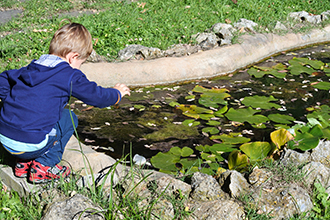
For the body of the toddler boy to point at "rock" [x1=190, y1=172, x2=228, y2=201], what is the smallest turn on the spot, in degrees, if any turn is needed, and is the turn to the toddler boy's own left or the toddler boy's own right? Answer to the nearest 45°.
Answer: approximately 90° to the toddler boy's own right

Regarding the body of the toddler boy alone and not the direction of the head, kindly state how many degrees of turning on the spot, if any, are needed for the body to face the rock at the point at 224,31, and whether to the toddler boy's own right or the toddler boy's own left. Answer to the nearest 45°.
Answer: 0° — they already face it

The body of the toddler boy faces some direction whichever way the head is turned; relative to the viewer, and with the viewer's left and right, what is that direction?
facing away from the viewer and to the right of the viewer

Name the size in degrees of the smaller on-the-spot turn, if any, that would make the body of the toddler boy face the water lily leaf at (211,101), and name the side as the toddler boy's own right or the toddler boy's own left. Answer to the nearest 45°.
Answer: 0° — they already face it

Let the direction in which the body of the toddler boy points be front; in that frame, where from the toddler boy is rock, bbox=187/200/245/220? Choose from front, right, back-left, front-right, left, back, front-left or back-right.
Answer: right

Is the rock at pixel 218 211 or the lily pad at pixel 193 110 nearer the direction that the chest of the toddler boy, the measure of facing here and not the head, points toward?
the lily pad

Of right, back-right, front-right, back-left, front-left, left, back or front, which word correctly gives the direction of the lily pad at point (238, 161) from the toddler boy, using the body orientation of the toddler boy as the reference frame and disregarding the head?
front-right

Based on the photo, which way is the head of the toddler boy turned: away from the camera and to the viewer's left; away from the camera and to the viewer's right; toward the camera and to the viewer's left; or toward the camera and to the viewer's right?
away from the camera and to the viewer's right

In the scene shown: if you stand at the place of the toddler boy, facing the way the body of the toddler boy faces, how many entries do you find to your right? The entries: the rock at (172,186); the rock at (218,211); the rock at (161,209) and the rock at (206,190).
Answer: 4

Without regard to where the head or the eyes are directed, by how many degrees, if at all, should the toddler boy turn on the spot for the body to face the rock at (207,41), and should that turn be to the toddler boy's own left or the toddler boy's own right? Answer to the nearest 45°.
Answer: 0° — they already face it

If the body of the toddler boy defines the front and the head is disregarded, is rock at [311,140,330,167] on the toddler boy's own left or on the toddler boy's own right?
on the toddler boy's own right

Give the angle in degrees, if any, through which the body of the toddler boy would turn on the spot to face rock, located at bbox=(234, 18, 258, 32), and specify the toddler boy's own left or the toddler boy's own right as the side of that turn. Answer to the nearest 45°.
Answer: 0° — they already face it

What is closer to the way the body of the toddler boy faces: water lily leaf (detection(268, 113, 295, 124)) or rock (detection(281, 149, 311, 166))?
the water lily leaf
